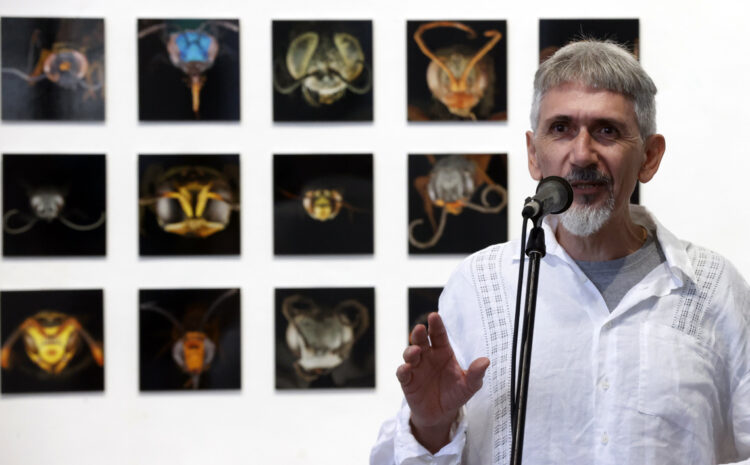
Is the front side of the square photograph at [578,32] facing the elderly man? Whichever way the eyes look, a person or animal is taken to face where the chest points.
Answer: yes

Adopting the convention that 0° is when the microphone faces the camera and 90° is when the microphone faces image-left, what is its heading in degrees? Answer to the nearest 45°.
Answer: approximately 225°

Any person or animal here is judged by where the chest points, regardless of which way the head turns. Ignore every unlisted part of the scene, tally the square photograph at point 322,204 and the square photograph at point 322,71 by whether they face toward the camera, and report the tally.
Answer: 2

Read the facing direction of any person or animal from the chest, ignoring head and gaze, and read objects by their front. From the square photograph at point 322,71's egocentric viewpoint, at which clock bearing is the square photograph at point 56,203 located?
the square photograph at point 56,203 is roughly at 3 o'clock from the square photograph at point 322,71.

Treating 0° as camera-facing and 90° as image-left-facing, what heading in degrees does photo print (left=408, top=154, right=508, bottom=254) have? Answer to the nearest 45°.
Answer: approximately 0°

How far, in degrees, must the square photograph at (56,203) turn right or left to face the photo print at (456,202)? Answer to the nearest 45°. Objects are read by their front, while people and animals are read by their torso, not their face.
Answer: approximately 90° to its left

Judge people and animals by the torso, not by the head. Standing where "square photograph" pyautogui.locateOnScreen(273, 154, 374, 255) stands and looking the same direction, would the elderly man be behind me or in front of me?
in front

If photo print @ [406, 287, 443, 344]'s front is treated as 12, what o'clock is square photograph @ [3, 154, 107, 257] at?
The square photograph is roughly at 3 o'clock from the photo print.

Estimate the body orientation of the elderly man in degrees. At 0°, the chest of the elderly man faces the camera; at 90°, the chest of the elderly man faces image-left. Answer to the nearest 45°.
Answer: approximately 0°

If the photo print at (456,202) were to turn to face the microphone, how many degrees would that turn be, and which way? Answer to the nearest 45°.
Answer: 0° — it already faces it

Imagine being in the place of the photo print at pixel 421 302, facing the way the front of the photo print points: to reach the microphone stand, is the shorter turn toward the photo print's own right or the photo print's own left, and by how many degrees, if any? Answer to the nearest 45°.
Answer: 0° — it already faces it
